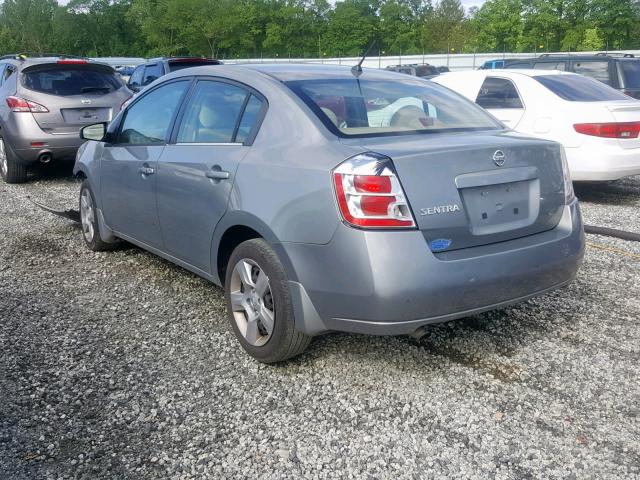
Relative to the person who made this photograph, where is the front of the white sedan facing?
facing away from the viewer and to the left of the viewer

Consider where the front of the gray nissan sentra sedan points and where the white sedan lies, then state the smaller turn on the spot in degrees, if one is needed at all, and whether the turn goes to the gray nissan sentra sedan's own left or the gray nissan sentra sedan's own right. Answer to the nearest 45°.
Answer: approximately 90° to the gray nissan sentra sedan's own right

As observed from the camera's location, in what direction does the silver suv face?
facing away from the viewer and to the left of the viewer

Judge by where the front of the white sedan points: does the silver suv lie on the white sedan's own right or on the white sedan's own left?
on the white sedan's own left

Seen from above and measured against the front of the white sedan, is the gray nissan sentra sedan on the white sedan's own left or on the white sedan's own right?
on the white sedan's own left

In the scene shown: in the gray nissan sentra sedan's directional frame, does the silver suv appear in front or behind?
in front

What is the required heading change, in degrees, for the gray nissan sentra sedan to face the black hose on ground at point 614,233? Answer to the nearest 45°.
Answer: approximately 90° to its right
